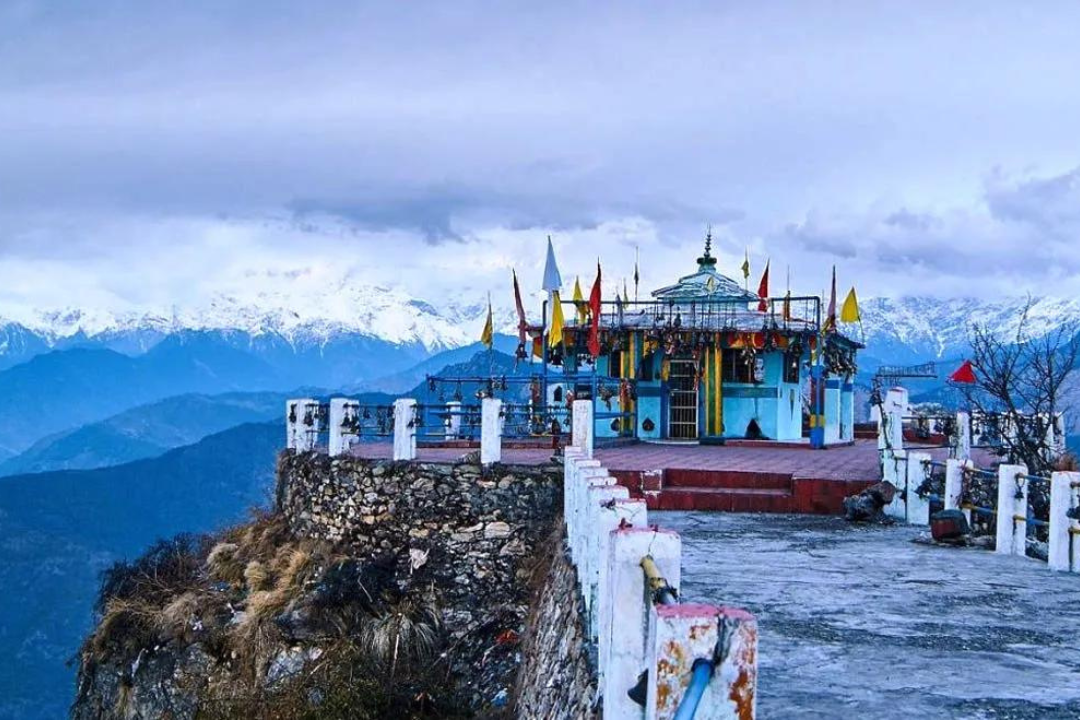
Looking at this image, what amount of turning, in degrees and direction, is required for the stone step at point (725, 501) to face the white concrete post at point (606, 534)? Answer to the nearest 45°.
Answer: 0° — it already faces it

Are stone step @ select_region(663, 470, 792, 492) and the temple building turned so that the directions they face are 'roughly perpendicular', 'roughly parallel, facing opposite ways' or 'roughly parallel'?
roughly parallel

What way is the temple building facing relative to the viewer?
toward the camera

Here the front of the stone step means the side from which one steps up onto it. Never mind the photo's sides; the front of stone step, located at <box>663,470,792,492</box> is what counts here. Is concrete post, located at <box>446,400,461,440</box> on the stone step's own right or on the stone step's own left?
on the stone step's own right

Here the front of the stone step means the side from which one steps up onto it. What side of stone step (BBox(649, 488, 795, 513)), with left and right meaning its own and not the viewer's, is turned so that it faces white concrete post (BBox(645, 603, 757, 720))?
front

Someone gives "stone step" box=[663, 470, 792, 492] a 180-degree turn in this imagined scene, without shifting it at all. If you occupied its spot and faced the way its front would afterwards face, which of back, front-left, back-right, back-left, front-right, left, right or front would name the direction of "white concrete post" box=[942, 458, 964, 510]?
back-right

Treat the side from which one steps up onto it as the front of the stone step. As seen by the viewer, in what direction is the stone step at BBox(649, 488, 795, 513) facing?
toward the camera

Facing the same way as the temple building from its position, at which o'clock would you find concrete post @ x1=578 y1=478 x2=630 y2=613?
The concrete post is roughly at 12 o'clock from the temple building.

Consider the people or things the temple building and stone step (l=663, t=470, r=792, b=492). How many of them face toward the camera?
2

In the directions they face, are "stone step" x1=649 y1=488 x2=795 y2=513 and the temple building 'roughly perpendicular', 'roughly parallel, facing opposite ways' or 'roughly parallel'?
roughly parallel

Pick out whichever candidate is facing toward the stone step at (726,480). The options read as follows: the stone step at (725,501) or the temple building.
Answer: the temple building

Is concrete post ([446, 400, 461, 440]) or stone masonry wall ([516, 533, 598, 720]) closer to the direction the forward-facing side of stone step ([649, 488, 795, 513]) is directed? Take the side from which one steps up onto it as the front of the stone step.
the stone masonry wall

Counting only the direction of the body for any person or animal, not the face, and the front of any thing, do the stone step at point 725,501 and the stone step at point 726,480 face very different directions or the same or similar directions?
same or similar directions
